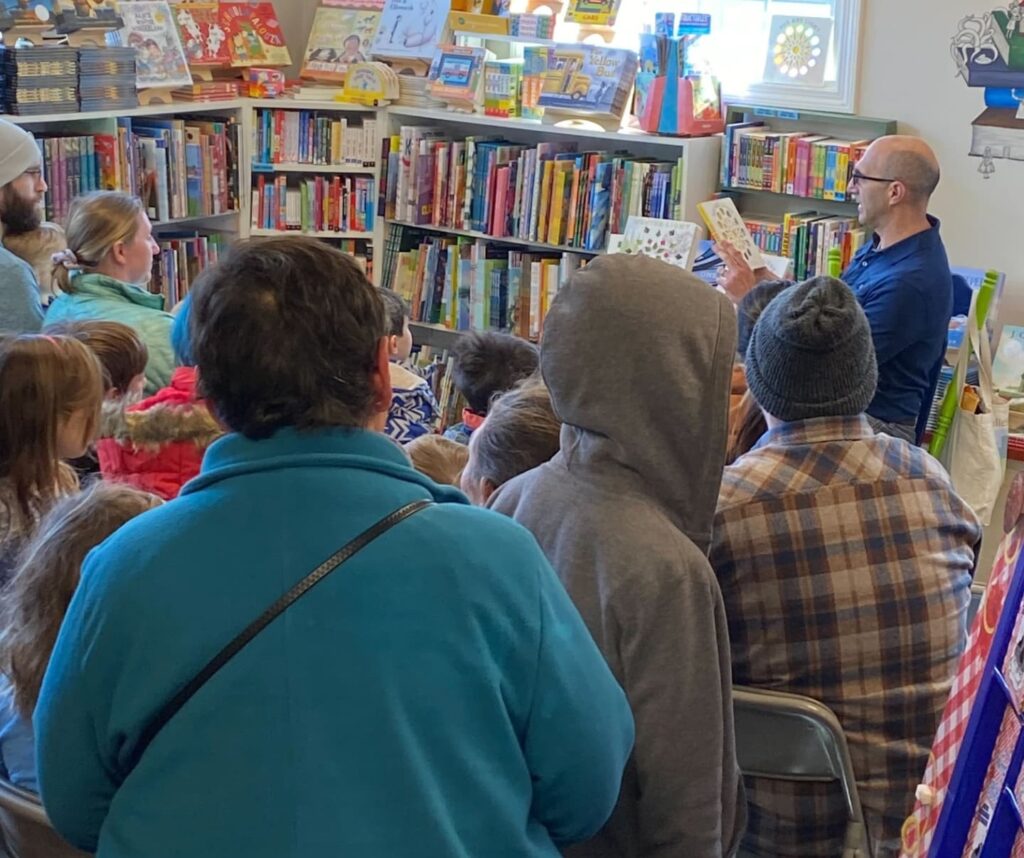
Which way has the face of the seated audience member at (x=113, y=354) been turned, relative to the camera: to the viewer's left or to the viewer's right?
to the viewer's right

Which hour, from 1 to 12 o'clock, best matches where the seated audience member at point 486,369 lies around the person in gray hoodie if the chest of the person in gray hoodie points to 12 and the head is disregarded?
The seated audience member is roughly at 10 o'clock from the person in gray hoodie.

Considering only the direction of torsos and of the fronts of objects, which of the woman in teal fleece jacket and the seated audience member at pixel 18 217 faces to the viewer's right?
the seated audience member

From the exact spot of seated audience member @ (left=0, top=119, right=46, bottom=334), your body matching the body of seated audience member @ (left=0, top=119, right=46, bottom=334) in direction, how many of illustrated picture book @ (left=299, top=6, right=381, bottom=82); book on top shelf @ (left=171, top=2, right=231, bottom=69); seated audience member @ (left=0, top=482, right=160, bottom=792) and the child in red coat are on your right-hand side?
2

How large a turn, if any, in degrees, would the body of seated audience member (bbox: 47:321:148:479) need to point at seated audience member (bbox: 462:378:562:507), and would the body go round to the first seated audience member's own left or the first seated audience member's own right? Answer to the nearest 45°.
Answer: approximately 90° to the first seated audience member's own right

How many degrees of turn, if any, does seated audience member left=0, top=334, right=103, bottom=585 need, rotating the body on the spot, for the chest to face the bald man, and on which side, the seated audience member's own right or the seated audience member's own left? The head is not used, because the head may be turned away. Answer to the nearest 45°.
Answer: approximately 45° to the seated audience member's own right

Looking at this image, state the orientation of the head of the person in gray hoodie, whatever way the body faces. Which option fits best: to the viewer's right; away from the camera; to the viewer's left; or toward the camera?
away from the camera

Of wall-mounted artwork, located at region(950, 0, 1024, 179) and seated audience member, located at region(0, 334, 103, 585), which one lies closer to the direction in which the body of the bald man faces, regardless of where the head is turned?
the seated audience member

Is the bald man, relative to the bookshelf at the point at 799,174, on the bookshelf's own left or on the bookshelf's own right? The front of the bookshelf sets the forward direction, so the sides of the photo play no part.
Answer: on the bookshelf's own left

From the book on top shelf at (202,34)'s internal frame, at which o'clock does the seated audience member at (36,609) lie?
The seated audience member is roughly at 12 o'clock from the book on top shelf.

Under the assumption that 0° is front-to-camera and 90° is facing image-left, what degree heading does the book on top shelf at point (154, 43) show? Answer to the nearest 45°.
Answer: approximately 0°

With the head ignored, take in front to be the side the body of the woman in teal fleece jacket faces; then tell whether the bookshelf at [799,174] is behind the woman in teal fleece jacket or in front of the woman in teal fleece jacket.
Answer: in front

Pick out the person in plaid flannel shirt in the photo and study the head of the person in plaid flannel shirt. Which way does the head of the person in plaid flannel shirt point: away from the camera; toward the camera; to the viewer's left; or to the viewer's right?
away from the camera
